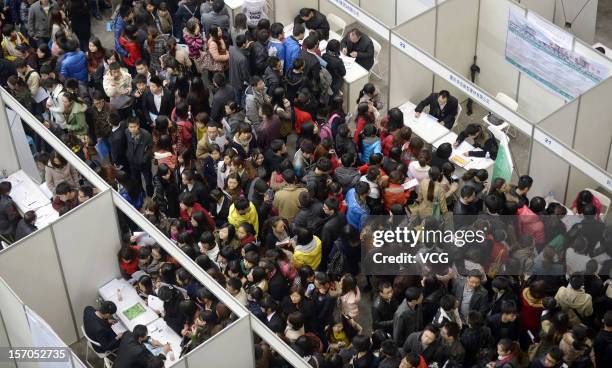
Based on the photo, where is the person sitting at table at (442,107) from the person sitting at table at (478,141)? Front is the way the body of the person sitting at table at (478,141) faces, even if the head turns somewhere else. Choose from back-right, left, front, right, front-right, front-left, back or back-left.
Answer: right

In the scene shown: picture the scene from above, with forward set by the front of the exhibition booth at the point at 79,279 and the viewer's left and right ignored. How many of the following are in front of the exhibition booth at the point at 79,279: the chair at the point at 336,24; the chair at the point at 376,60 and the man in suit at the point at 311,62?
3

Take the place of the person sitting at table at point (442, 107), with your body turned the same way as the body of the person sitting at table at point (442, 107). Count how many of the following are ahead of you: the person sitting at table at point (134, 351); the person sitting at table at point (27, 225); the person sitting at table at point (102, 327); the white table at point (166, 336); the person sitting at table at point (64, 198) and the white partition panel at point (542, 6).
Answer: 5

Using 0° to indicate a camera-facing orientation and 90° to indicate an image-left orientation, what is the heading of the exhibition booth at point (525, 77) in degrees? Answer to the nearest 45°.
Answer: approximately 45°

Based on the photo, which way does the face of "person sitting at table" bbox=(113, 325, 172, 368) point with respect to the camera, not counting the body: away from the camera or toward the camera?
away from the camera

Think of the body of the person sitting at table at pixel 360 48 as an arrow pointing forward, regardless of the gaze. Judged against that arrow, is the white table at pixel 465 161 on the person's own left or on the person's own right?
on the person's own left

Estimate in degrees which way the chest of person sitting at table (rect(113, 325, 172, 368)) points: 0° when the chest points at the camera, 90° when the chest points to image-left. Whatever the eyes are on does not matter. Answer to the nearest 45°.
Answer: approximately 225°

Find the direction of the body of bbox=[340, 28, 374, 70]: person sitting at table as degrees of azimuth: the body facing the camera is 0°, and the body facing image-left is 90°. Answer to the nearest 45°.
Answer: approximately 45°

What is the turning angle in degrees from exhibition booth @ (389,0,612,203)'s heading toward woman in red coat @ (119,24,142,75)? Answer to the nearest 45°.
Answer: approximately 45° to its right

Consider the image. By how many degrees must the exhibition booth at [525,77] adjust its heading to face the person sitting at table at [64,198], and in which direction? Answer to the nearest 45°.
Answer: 0° — it already faces them

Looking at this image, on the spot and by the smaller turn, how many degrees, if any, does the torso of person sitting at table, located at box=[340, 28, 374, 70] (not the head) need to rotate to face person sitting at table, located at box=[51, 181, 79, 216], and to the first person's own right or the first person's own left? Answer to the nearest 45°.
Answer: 0° — they already face them

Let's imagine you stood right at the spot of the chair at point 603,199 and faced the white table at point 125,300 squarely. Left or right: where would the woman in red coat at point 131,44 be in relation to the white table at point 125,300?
right

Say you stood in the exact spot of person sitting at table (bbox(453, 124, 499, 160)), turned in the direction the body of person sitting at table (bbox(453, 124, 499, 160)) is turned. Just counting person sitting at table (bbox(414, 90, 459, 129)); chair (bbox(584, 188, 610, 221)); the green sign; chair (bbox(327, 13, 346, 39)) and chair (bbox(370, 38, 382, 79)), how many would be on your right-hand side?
3

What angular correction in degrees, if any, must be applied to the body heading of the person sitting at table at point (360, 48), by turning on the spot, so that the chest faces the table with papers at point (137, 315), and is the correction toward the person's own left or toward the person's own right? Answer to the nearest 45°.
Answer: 0° — they already face it
